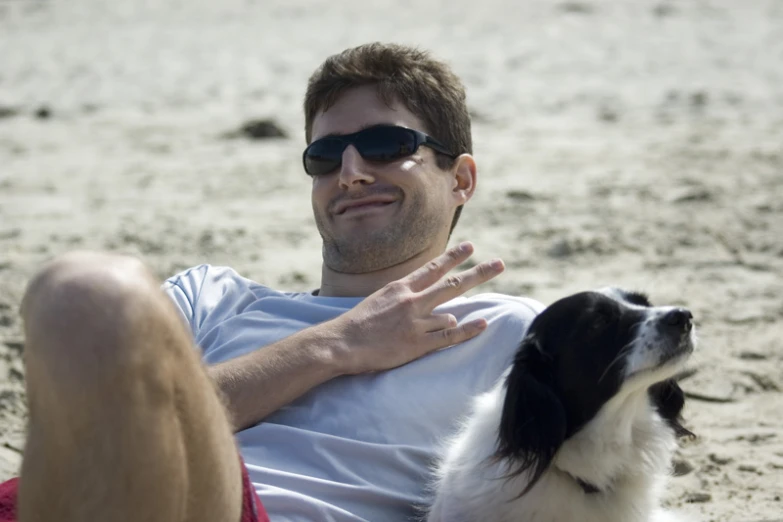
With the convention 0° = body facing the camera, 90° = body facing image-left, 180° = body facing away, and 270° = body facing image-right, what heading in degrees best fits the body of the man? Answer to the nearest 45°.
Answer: approximately 45°

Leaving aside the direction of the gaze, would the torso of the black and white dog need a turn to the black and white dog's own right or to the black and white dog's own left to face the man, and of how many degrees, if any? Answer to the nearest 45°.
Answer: approximately 135° to the black and white dog's own right

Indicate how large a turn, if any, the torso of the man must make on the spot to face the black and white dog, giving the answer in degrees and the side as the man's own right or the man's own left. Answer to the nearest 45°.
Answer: approximately 90° to the man's own left

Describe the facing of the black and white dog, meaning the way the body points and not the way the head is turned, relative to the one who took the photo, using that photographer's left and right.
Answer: facing the viewer and to the right of the viewer

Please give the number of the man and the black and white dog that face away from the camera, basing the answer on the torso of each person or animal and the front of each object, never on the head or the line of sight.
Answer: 0
